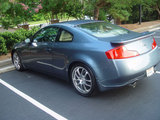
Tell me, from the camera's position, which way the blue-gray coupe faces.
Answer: facing away from the viewer and to the left of the viewer

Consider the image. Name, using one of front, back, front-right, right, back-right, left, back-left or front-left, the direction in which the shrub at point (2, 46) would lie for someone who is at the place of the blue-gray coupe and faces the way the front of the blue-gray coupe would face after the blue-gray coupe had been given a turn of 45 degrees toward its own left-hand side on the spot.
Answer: front-right
